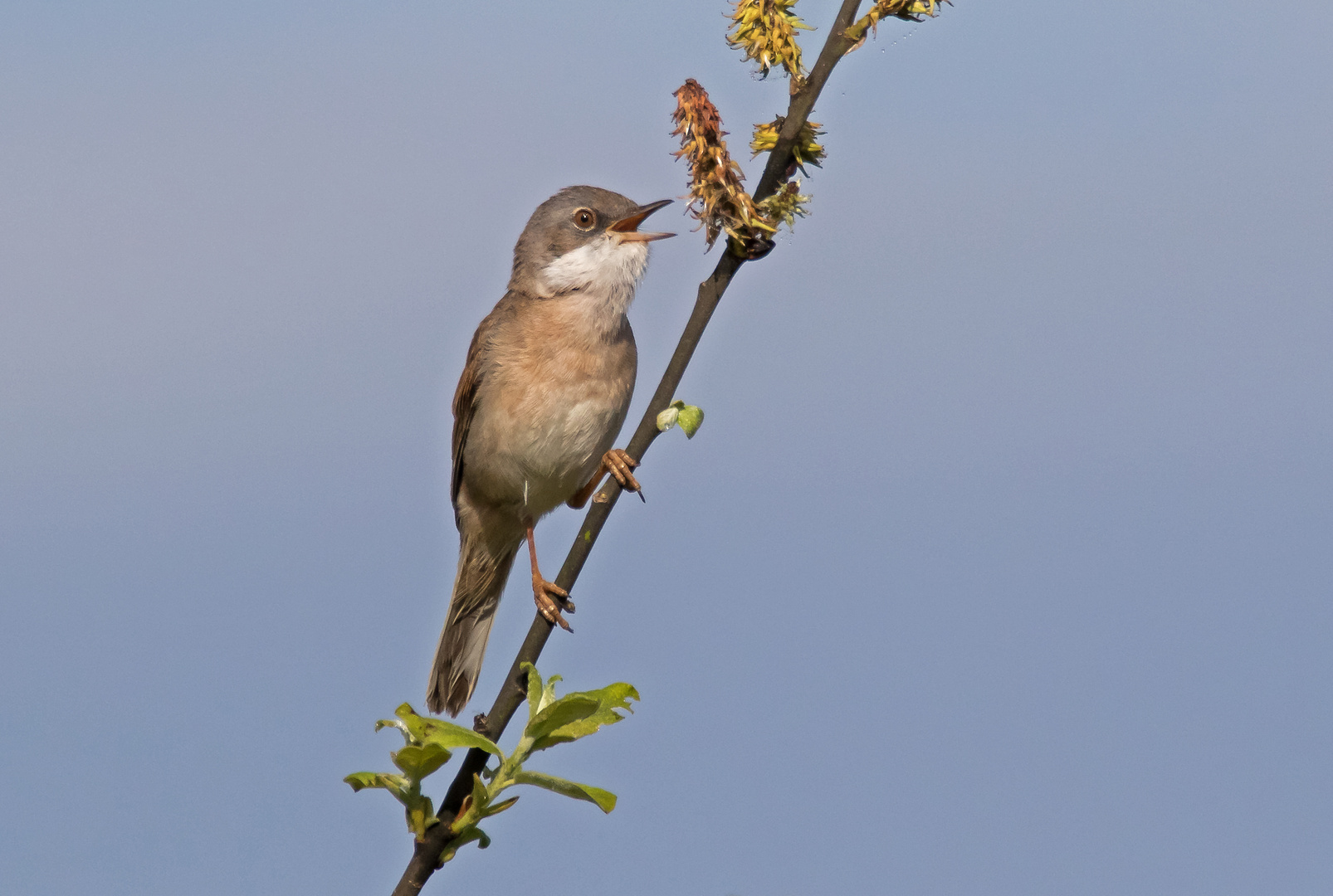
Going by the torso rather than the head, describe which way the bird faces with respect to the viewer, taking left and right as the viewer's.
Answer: facing the viewer and to the right of the viewer
